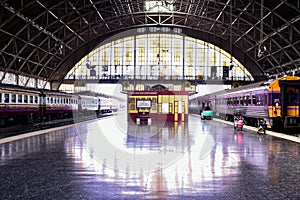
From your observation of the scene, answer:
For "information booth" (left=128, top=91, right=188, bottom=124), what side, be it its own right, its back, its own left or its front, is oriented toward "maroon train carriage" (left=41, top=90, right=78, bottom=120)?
right

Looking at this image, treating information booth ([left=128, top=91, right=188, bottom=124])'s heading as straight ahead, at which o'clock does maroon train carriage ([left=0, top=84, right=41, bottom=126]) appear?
The maroon train carriage is roughly at 2 o'clock from the information booth.

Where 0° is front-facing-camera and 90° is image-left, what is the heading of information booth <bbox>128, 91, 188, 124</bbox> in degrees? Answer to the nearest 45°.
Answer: approximately 0°
